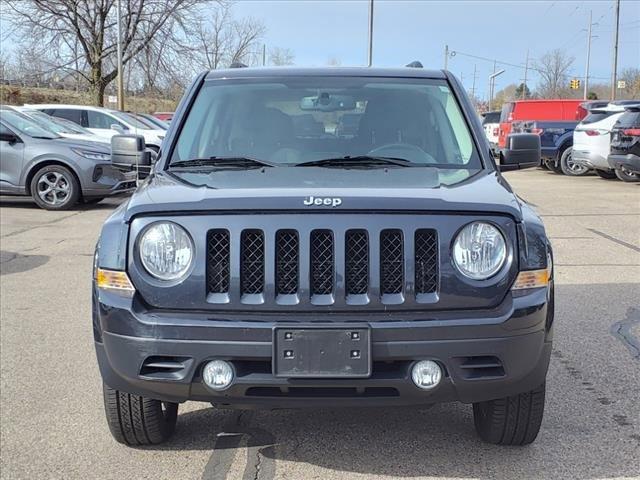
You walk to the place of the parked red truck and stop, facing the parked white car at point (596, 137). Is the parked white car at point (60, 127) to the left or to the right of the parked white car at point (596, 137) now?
right

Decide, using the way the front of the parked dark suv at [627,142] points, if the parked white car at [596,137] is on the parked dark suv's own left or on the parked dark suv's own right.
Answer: on the parked dark suv's own left

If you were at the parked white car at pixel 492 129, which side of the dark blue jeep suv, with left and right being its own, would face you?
back

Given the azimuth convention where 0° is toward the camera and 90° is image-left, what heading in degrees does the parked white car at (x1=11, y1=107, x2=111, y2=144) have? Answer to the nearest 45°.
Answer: approximately 315°

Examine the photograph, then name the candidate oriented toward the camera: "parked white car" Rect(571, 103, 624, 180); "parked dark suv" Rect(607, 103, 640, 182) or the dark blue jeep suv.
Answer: the dark blue jeep suv

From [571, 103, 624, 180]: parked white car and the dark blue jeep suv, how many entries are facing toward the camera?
1

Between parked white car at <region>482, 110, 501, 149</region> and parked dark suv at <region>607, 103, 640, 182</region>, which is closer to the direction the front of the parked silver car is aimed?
the parked dark suv

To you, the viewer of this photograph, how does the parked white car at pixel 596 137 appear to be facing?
facing away from the viewer and to the right of the viewer

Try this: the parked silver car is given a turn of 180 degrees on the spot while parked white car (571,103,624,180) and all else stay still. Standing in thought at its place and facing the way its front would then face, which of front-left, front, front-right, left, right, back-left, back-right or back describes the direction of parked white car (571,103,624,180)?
back-right

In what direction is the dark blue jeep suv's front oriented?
toward the camera

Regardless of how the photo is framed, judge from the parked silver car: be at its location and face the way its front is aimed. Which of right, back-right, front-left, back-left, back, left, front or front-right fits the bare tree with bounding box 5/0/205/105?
back-left

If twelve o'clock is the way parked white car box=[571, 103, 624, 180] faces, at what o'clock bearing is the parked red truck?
The parked red truck is roughly at 10 o'clock from the parked white car.

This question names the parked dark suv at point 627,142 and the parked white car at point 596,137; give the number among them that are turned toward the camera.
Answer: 0

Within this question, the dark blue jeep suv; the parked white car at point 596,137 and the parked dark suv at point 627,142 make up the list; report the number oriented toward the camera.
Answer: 1

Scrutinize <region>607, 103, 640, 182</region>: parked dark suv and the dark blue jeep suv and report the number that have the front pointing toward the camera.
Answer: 1

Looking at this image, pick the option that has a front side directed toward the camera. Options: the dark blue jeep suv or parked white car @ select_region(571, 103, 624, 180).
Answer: the dark blue jeep suv

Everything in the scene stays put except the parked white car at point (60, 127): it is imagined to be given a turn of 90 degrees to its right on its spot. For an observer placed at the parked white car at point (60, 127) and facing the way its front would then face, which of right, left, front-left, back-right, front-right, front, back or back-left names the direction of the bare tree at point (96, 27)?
back-right

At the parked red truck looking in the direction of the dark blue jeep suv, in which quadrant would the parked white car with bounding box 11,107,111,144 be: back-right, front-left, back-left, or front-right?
front-right

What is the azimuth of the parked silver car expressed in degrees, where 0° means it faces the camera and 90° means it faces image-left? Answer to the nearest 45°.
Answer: approximately 315°
